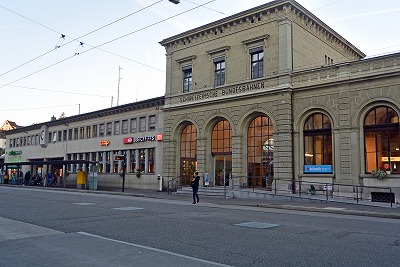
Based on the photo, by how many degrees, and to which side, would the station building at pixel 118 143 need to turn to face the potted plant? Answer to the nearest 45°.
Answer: approximately 90° to its left

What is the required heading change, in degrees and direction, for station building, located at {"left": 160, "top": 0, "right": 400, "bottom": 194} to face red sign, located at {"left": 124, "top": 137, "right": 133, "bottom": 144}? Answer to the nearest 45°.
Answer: approximately 90° to its right

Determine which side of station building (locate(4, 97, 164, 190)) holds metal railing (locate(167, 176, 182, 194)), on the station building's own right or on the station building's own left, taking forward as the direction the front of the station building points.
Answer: on the station building's own left

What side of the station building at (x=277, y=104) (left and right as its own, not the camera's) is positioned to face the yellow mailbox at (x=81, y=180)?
right

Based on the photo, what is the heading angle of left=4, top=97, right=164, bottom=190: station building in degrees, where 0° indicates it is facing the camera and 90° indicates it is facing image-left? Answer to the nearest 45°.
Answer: approximately 45°

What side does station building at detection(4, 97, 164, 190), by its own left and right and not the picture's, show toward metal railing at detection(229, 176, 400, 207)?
left

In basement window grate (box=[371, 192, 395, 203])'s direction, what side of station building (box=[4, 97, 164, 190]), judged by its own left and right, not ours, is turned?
left

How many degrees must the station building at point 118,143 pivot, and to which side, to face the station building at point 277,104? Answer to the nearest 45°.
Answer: approximately 90° to its left
